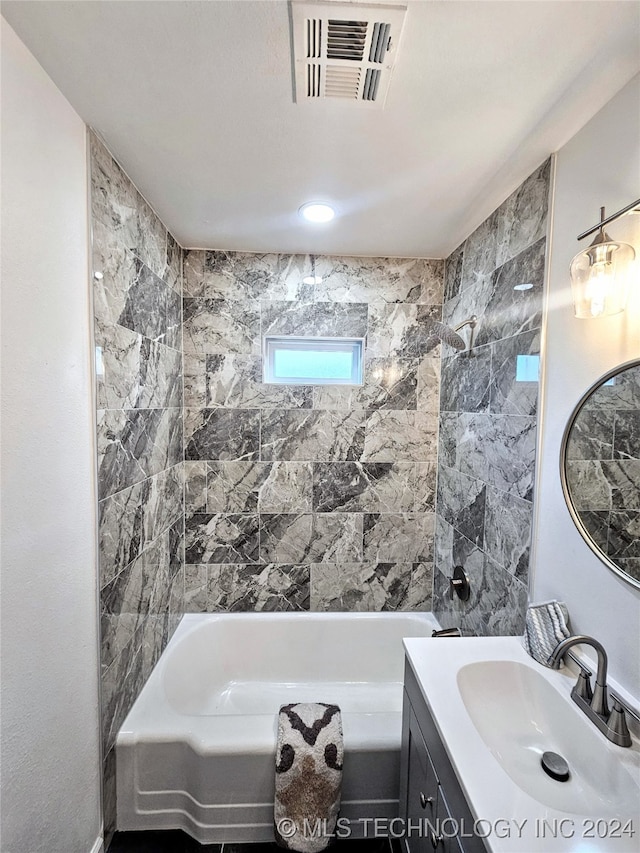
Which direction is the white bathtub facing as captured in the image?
toward the camera

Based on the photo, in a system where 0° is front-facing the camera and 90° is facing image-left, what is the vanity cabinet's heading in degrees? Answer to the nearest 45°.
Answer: approximately 90°

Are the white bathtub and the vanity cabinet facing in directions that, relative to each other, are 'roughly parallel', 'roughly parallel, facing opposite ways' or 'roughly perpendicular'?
roughly perpendicular

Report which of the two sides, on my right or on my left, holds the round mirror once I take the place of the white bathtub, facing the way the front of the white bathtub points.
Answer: on my left

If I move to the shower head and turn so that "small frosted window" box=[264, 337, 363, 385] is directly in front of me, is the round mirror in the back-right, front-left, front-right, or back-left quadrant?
back-left
